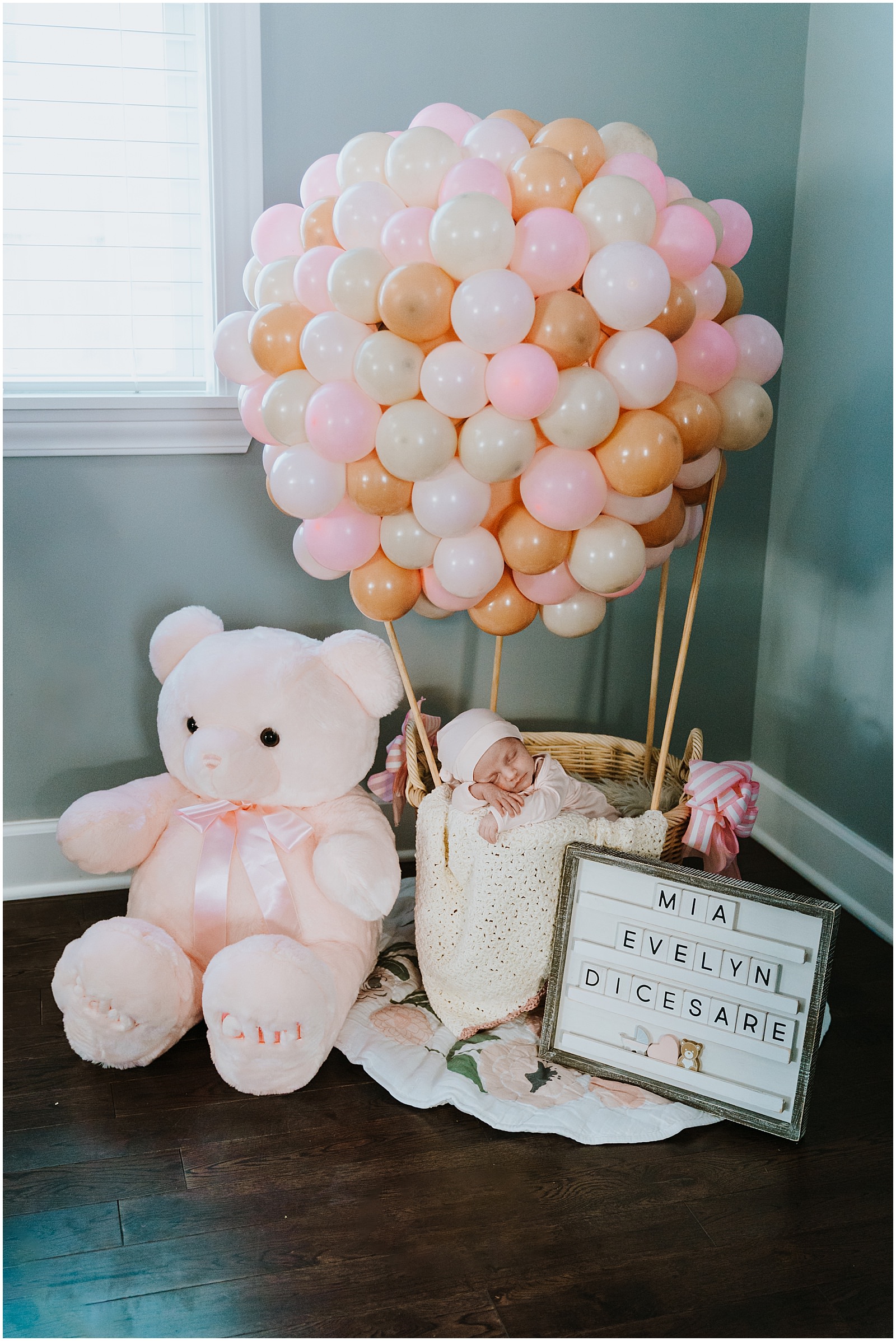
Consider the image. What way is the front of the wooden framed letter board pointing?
toward the camera

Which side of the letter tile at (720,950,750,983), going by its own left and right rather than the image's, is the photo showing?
front

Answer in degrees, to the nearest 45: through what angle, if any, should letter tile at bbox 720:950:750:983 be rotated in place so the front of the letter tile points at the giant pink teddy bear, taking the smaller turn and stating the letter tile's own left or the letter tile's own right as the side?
approximately 90° to the letter tile's own right
